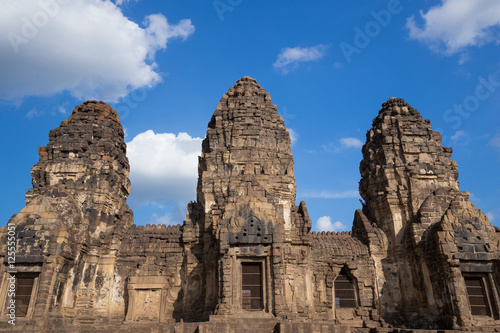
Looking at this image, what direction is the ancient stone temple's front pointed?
toward the camera
